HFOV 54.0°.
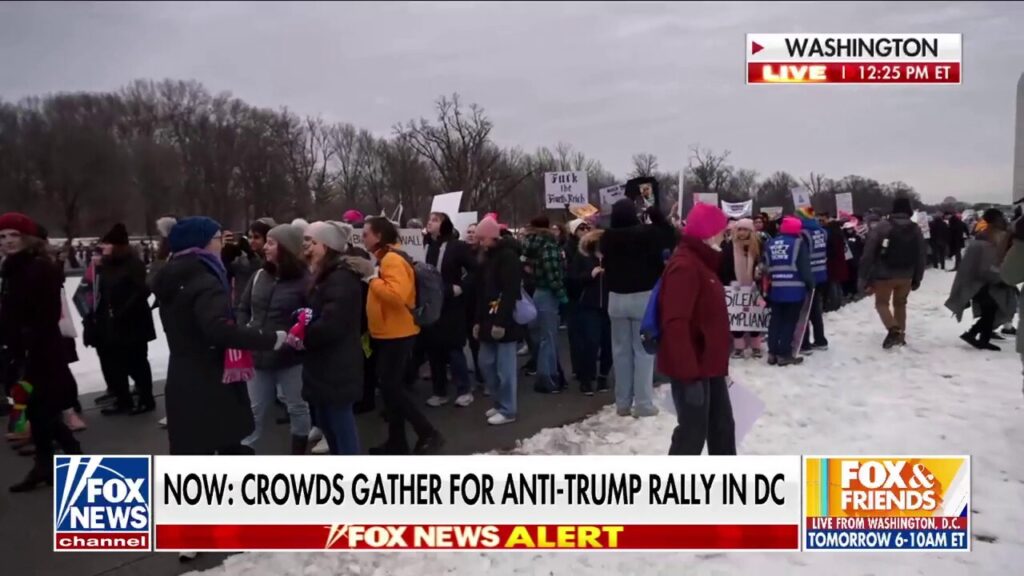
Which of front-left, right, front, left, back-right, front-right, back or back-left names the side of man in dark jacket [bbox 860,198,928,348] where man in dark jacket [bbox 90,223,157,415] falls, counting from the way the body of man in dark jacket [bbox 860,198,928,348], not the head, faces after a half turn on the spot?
front-right

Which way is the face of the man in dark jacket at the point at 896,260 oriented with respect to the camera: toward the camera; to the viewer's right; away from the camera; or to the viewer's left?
away from the camera

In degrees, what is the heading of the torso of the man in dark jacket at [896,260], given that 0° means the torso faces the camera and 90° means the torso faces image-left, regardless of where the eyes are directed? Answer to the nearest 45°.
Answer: approximately 180°

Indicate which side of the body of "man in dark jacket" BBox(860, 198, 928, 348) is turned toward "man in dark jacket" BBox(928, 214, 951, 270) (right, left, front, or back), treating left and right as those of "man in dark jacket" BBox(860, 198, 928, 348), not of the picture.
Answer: front
